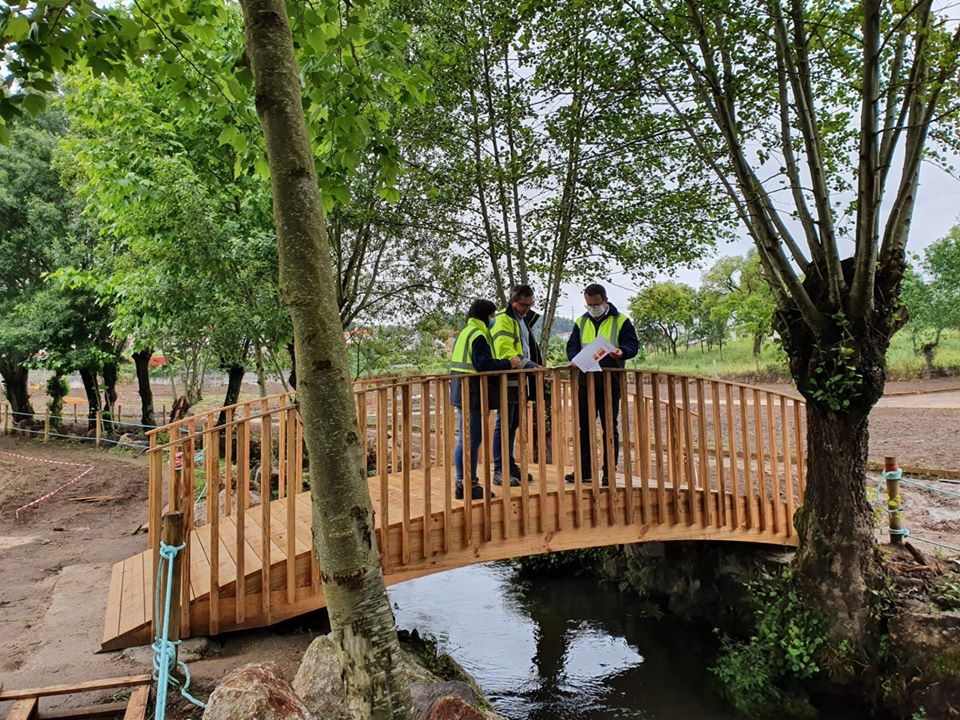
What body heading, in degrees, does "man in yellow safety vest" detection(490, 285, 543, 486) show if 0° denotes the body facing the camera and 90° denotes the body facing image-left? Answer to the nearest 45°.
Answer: approximately 315°

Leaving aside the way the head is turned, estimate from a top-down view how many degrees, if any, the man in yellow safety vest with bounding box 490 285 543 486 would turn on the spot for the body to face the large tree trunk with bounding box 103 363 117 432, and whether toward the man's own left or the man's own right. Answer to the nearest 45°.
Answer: approximately 180°

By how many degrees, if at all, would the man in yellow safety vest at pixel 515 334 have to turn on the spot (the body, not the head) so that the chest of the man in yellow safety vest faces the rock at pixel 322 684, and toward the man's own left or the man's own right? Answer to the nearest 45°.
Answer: approximately 90° to the man's own right

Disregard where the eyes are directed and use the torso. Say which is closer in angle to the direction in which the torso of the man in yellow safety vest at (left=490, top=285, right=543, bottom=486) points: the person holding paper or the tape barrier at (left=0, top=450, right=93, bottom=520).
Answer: the person holding paper

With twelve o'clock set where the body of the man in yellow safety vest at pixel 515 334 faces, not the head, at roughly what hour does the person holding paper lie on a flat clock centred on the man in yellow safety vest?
The person holding paper is roughly at 10 o'clock from the man in yellow safety vest.

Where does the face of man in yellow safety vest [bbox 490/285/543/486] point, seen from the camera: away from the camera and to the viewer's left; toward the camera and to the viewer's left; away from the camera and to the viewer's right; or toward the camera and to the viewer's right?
toward the camera and to the viewer's right

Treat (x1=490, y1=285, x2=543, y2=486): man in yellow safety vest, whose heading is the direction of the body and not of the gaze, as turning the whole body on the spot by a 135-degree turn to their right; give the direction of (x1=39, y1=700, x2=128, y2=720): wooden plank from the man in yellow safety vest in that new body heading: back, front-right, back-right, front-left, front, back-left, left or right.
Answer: front-left

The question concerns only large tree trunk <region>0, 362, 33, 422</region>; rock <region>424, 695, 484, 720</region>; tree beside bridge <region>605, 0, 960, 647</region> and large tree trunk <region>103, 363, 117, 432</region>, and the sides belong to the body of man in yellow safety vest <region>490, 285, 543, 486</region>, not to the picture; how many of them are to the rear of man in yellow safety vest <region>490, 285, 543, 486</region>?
2

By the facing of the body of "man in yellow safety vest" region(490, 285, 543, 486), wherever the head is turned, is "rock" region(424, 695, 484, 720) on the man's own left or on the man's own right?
on the man's own right

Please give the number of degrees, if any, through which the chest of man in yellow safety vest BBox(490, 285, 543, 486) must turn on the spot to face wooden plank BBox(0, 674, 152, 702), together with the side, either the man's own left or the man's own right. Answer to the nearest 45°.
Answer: approximately 90° to the man's own right

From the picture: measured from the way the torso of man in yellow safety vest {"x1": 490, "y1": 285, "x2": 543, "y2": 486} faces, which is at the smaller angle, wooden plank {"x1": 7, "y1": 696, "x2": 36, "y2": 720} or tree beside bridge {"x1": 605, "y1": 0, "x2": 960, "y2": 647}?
the tree beside bridge

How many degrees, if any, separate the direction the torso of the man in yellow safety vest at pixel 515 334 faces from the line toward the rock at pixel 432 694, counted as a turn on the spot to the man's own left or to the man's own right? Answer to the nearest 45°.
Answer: approximately 45° to the man's own right

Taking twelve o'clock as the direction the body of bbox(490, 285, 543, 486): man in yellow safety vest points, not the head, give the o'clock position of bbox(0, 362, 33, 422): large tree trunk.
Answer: The large tree trunk is roughly at 6 o'clock from the man in yellow safety vest.

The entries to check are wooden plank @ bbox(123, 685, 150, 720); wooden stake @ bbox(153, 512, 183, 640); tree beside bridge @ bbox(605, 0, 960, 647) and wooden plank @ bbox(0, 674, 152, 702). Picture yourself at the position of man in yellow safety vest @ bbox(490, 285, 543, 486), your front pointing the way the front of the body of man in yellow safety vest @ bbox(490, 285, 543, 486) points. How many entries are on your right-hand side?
3

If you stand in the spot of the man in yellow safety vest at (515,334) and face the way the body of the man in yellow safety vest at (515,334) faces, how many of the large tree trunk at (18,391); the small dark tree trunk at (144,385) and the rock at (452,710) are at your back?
2

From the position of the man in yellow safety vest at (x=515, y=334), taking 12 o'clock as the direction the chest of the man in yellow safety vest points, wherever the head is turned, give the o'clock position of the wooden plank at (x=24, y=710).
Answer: The wooden plank is roughly at 3 o'clock from the man in yellow safety vest.
